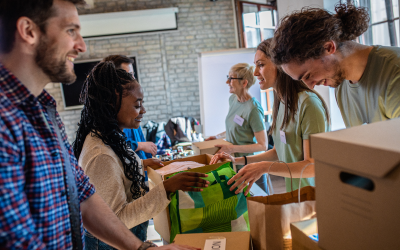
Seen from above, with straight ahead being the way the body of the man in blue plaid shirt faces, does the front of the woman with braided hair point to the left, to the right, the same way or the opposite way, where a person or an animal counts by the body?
the same way

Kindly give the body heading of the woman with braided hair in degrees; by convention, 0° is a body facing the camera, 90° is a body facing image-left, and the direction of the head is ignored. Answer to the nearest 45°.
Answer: approximately 270°

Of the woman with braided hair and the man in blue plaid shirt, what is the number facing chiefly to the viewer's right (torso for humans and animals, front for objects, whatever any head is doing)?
2

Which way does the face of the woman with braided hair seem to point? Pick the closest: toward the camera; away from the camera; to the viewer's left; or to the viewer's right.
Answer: to the viewer's right

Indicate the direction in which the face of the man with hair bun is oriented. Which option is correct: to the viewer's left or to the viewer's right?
to the viewer's left

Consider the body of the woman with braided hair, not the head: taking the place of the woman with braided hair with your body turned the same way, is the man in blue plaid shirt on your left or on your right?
on your right

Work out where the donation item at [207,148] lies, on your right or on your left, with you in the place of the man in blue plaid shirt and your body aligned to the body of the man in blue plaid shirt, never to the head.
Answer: on your left

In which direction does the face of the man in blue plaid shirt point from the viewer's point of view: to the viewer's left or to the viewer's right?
to the viewer's right

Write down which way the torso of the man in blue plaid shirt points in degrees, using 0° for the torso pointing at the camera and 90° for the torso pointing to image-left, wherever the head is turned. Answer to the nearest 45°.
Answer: approximately 270°
